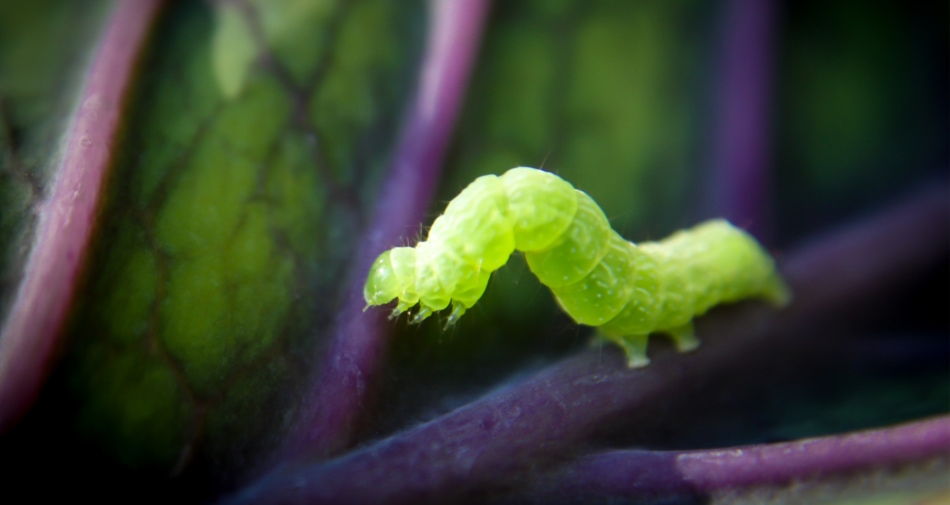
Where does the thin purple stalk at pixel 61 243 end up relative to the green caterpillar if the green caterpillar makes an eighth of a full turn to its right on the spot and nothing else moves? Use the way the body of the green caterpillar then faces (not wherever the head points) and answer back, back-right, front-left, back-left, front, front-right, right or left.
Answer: left

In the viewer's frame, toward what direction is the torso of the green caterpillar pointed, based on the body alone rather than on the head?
to the viewer's left

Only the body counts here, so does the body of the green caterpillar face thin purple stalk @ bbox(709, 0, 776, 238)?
no
